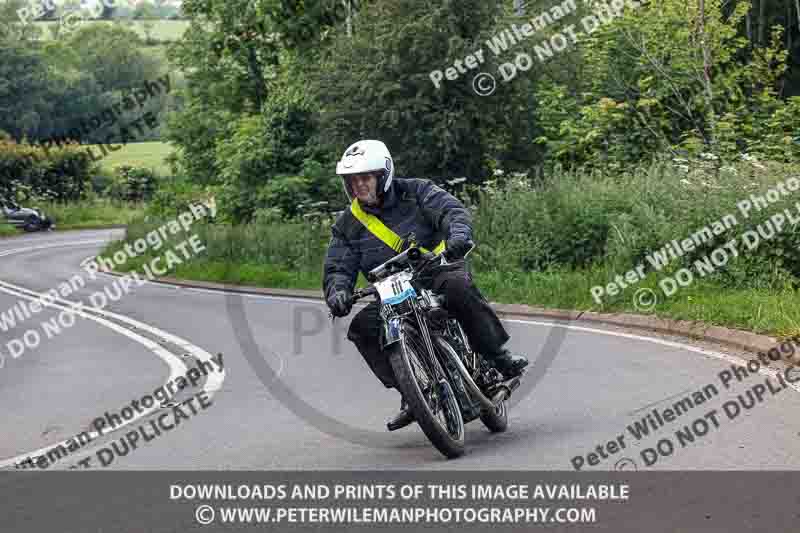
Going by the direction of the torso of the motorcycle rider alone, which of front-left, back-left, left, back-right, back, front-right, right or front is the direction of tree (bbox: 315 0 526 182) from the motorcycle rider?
back-right

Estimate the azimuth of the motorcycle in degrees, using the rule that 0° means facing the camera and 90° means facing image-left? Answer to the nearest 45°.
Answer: approximately 45°

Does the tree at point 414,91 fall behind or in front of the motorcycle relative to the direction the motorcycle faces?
behind

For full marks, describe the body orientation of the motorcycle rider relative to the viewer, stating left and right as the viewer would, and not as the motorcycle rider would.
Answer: facing the viewer and to the left of the viewer

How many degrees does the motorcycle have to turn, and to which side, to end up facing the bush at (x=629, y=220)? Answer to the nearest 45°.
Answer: approximately 135° to its right

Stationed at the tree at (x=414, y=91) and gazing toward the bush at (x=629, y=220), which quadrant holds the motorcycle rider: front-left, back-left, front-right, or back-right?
front-right
